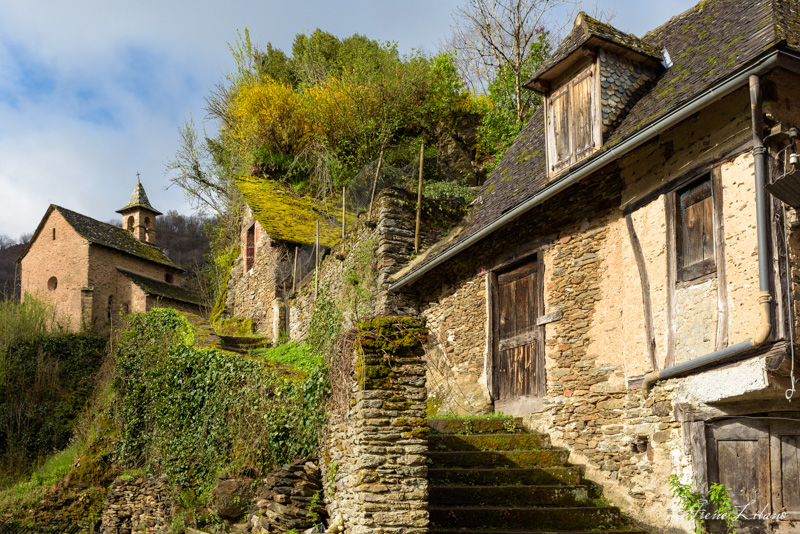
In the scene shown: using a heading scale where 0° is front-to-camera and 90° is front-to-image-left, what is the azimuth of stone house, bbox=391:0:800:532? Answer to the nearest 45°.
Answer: approximately 45°

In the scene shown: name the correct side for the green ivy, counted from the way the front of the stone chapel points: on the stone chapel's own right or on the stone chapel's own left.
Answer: on the stone chapel's own left

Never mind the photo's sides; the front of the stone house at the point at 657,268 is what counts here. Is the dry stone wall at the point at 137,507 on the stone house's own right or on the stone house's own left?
on the stone house's own right

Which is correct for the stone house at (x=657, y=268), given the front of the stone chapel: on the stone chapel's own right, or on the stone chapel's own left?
on the stone chapel's own left

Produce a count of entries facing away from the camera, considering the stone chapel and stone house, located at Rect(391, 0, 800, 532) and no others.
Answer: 0

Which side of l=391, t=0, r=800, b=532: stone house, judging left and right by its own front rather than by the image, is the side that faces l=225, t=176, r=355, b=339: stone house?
right

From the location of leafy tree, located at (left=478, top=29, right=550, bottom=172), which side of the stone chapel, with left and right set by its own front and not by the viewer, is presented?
left
